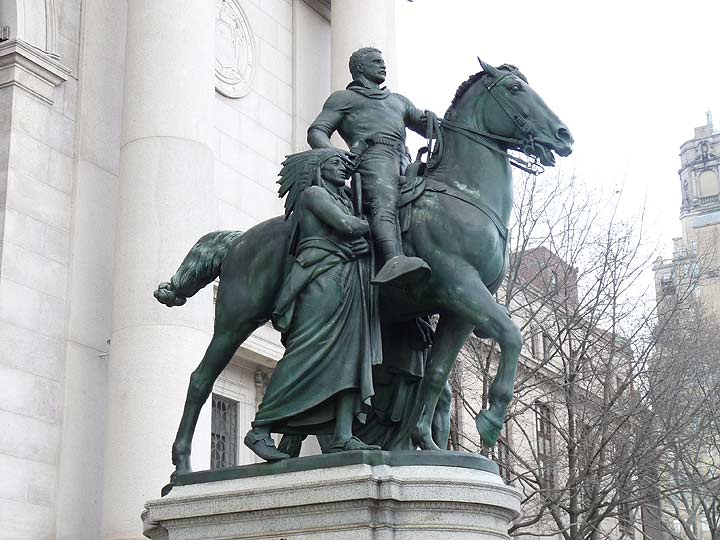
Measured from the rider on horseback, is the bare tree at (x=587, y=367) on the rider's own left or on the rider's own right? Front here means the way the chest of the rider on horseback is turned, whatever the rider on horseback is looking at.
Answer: on the rider's own left

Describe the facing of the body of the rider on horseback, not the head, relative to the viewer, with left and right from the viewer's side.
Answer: facing the viewer and to the right of the viewer

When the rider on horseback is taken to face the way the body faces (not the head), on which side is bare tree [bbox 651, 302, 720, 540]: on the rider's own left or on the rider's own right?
on the rider's own left
